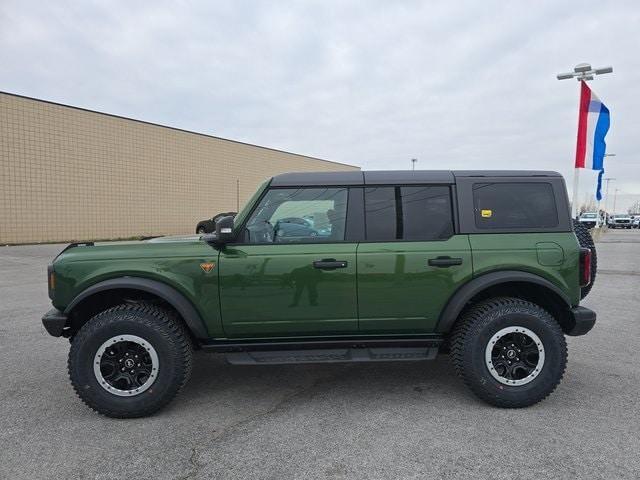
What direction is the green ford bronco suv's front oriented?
to the viewer's left

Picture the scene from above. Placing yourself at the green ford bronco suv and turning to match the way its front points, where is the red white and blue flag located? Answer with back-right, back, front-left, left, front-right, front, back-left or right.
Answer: back-right

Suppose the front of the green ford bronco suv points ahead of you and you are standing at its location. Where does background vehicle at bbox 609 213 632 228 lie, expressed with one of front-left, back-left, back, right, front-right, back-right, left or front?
back-right
